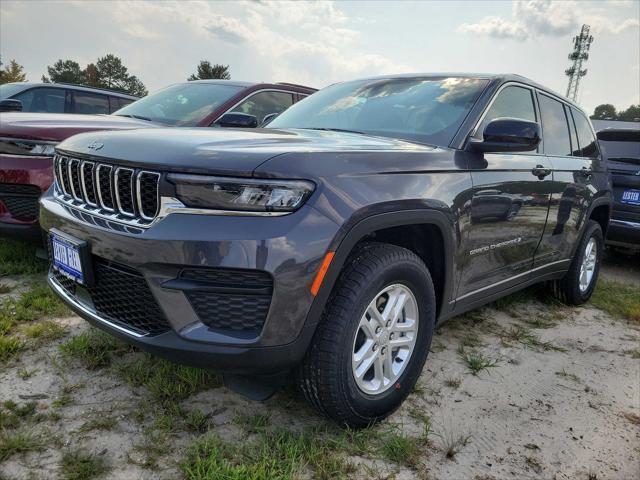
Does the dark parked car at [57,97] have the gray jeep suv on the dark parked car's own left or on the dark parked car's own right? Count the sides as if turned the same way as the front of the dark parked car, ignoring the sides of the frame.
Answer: on the dark parked car's own left

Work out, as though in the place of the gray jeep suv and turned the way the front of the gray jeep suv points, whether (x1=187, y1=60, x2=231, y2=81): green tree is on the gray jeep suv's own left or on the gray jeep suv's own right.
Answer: on the gray jeep suv's own right

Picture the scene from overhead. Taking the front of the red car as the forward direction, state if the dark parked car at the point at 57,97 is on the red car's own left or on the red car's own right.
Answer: on the red car's own right

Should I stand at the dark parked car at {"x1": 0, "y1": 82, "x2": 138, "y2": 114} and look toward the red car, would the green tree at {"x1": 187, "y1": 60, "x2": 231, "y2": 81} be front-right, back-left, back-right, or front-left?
back-left

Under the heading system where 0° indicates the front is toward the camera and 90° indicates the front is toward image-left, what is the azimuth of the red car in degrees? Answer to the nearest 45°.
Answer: approximately 45°

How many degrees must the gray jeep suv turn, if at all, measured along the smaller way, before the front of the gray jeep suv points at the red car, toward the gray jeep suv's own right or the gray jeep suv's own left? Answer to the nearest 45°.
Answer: approximately 90° to the gray jeep suv's own right

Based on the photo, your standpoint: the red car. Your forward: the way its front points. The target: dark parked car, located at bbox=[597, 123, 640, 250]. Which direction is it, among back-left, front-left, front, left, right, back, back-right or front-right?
back-left
